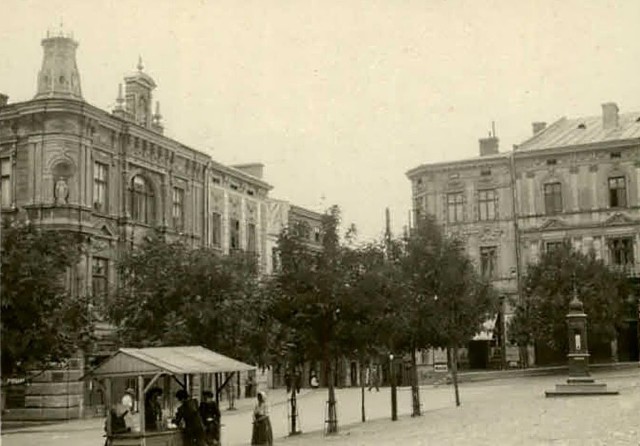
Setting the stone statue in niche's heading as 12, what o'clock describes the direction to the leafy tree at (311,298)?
The leafy tree is roughly at 11 o'clock from the stone statue in niche.

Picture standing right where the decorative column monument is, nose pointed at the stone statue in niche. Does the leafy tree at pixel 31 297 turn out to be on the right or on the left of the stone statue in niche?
left

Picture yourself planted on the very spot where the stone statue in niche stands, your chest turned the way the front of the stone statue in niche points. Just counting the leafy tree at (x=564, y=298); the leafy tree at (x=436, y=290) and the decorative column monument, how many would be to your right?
0

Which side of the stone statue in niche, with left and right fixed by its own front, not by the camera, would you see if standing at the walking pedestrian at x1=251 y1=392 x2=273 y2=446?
front

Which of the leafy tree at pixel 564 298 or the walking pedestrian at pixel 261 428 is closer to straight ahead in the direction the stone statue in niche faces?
the walking pedestrian

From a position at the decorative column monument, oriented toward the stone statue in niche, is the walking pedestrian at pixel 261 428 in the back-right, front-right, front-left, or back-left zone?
front-left

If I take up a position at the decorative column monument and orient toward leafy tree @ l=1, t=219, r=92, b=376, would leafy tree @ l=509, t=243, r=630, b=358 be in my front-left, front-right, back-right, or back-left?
back-right

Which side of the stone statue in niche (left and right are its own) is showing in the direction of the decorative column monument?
left

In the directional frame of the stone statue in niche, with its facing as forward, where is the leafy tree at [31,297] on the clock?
The leafy tree is roughly at 12 o'clock from the stone statue in niche.

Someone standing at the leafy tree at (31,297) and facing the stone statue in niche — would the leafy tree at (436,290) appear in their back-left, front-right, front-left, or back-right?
front-right

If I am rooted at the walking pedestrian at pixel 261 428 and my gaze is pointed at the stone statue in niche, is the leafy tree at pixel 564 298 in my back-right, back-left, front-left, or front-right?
front-right

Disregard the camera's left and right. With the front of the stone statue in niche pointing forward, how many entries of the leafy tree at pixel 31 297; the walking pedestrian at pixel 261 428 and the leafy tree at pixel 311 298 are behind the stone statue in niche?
0

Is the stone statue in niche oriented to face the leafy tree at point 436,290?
no

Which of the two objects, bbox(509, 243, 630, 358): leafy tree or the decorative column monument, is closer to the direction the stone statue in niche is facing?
the decorative column monument

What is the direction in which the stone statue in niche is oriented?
toward the camera
